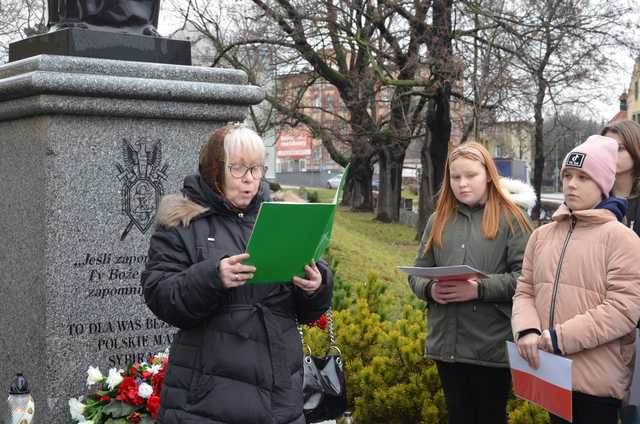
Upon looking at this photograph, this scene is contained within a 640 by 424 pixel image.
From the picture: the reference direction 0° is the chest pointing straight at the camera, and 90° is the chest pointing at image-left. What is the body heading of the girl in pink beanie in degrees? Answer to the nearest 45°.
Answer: approximately 45°

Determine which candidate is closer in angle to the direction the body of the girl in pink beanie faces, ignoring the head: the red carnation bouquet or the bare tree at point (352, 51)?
the red carnation bouquet

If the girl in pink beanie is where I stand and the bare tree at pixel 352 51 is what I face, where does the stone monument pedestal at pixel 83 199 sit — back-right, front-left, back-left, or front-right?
front-left

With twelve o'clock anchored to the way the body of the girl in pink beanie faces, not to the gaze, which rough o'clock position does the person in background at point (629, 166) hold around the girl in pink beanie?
The person in background is roughly at 5 o'clock from the girl in pink beanie.

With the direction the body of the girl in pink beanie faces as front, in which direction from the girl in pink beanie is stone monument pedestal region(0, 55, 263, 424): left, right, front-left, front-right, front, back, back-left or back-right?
front-right

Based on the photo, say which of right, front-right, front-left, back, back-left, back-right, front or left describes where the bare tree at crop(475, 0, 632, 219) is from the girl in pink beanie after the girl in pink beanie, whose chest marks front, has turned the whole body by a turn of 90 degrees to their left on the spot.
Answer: back-left

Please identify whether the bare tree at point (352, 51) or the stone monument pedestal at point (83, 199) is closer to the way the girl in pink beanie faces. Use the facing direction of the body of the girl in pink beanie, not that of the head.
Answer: the stone monument pedestal

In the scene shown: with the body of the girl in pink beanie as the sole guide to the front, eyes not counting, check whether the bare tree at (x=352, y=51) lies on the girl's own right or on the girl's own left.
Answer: on the girl's own right
